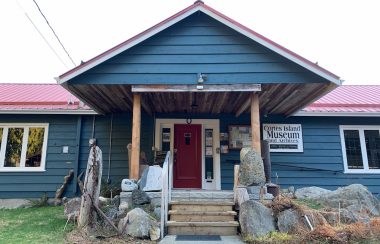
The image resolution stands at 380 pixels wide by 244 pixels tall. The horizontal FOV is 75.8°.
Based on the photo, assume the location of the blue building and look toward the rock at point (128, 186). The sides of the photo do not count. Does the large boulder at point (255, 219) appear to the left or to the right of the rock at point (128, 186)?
left

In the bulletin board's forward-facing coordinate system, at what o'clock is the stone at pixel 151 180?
The stone is roughly at 1 o'clock from the bulletin board.

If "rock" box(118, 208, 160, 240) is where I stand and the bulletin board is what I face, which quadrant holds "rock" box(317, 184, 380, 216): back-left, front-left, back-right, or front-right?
front-right

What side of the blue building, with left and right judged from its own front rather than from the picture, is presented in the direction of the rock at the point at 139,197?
front

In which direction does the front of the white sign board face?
toward the camera

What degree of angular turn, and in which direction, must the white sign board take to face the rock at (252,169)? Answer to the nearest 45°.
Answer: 0° — it already faces it

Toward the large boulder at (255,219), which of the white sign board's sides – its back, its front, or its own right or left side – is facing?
front

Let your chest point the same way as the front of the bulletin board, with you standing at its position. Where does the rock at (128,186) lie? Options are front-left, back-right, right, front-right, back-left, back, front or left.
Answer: front-right

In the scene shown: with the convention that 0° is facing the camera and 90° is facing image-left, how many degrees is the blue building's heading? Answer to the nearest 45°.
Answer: approximately 0°

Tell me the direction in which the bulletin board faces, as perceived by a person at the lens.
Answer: facing the viewer

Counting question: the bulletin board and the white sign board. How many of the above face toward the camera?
2

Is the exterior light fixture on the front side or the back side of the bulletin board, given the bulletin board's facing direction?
on the front side
